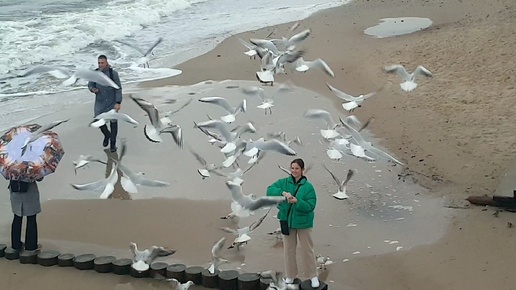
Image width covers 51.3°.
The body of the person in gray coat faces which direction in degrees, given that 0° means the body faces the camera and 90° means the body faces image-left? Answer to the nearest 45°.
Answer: approximately 45°
